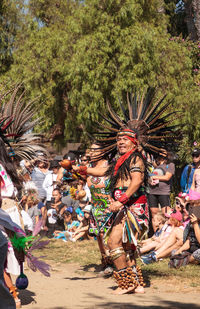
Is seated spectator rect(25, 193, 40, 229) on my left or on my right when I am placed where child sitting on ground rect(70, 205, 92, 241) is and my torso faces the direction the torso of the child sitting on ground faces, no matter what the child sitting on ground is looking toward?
on my right

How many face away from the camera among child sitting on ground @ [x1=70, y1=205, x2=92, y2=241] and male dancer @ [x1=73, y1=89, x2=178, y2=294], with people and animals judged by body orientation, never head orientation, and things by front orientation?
0

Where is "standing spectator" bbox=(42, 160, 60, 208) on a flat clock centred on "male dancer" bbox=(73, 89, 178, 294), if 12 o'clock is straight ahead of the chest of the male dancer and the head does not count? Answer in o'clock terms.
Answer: The standing spectator is roughly at 4 o'clock from the male dancer.

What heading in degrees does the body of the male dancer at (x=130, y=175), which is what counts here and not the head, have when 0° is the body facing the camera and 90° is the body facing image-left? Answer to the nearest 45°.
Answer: approximately 45°

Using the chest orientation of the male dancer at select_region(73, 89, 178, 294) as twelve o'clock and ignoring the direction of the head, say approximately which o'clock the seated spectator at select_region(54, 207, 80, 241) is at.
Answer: The seated spectator is roughly at 4 o'clock from the male dancer.

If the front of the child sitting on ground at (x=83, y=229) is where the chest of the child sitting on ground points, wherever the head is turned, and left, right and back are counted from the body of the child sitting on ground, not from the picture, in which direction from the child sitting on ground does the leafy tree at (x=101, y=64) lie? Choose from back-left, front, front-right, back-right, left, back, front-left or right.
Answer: back-right

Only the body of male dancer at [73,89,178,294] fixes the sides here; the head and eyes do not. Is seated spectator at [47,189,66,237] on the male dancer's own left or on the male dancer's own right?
on the male dancer's own right

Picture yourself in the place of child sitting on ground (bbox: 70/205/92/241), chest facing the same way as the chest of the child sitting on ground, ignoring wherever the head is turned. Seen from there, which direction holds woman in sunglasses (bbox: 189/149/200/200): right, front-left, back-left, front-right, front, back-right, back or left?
left

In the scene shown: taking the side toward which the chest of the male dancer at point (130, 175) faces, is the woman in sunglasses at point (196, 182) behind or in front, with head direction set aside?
behind

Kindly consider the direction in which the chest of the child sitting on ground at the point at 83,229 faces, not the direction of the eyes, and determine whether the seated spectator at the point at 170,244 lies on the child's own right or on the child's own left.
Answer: on the child's own left
